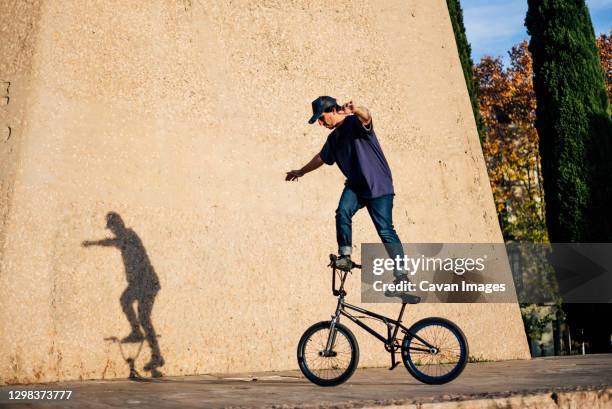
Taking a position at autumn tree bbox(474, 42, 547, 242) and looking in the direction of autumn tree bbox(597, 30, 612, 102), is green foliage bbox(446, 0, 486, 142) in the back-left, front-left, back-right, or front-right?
back-right

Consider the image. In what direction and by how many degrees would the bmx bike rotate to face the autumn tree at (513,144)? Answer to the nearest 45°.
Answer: approximately 90° to its right

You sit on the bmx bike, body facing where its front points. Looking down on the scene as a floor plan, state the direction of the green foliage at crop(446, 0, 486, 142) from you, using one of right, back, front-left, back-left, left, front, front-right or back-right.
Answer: right

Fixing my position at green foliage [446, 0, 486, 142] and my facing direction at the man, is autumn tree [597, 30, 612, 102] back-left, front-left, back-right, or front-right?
back-left

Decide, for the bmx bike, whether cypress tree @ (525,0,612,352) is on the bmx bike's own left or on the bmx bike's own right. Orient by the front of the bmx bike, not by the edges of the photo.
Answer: on the bmx bike's own right

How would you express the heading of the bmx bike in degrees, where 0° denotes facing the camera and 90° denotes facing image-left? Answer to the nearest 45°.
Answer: approximately 90°

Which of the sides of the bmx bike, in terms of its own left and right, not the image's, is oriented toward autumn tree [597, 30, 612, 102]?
right
